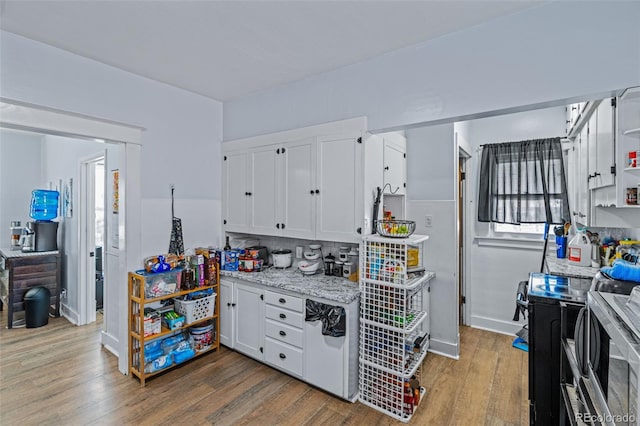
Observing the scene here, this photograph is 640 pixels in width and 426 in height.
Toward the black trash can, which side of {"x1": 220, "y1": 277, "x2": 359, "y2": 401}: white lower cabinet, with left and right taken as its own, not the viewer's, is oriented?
right

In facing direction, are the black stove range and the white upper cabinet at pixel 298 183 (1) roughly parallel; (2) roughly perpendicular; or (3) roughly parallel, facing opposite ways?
roughly perpendicular

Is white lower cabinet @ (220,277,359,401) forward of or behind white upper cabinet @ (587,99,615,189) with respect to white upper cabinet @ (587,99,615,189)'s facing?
forward

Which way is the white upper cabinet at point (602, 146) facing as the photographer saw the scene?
facing to the left of the viewer

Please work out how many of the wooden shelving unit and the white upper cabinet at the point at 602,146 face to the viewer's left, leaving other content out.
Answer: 1

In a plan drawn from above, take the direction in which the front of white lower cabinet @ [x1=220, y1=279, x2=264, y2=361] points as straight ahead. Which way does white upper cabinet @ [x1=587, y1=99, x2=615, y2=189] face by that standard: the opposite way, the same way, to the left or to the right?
to the right

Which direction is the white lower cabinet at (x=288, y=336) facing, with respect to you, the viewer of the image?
facing the viewer and to the left of the viewer

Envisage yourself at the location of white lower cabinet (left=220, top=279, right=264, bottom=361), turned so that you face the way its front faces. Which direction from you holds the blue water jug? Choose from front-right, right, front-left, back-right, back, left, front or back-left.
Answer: right

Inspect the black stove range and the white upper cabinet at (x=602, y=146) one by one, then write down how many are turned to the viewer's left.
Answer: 2

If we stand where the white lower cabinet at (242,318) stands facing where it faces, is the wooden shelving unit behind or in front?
in front

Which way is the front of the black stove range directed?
to the viewer's left

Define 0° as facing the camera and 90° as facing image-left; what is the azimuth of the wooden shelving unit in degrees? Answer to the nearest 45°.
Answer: approximately 315°

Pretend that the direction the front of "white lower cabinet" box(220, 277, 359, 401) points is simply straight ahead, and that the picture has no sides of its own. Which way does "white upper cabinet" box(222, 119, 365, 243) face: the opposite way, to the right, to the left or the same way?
the same way

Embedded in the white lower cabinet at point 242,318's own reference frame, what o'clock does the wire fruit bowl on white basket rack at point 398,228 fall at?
The wire fruit bowl on white basket rack is roughly at 9 o'clock from the white lower cabinet.

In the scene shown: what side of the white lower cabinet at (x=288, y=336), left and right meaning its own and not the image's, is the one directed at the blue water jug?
right
